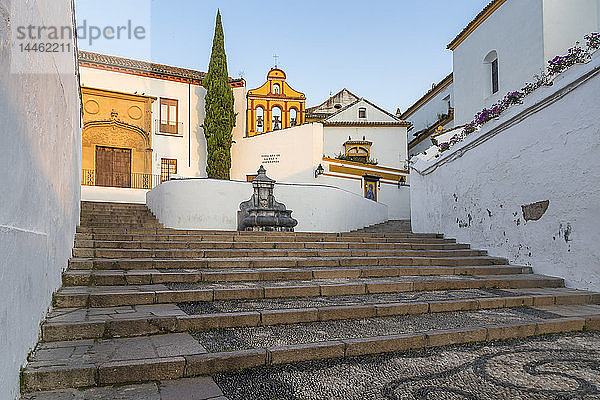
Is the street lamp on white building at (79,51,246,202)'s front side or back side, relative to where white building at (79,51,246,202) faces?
on the front side

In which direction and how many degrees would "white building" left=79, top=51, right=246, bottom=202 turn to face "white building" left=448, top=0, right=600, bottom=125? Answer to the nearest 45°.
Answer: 0° — it already faces it
